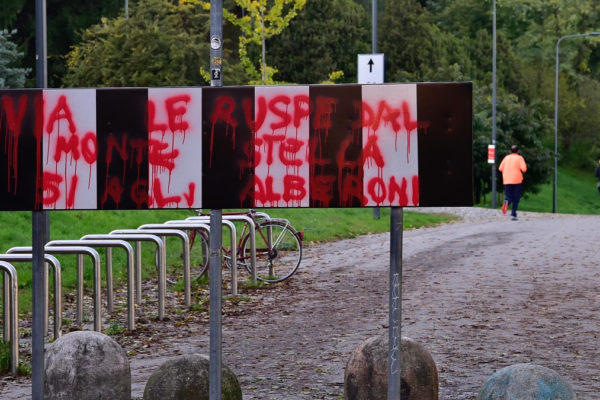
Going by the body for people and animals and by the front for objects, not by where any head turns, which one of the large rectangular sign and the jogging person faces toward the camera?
the large rectangular sign

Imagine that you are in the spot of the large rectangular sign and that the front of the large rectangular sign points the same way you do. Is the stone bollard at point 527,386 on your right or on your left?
on your left

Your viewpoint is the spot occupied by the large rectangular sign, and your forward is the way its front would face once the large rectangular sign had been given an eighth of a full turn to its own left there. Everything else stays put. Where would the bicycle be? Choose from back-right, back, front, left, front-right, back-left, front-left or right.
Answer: back-left

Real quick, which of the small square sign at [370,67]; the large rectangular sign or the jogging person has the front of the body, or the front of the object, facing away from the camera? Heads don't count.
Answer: the jogging person

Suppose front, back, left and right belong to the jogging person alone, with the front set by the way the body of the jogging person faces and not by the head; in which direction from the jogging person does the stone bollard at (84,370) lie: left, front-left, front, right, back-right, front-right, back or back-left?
back

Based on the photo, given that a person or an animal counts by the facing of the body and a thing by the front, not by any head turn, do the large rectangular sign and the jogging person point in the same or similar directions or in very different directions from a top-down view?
very different directions

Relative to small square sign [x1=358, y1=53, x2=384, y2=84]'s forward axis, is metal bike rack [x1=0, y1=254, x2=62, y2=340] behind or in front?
in front

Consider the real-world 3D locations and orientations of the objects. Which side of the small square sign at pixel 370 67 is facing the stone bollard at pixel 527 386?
front

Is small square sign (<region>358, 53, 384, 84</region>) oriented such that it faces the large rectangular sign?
yes

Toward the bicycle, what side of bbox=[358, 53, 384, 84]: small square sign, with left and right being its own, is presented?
front

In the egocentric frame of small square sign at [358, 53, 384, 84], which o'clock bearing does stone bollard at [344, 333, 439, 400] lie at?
The stone bollard is roughly at 12 o'clock from the small square sign.

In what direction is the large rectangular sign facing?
toward the camera

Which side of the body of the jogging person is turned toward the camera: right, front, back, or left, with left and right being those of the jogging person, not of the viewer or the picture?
back

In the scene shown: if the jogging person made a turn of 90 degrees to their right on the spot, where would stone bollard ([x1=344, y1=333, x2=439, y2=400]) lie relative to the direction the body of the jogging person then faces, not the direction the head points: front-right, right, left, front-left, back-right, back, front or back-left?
right

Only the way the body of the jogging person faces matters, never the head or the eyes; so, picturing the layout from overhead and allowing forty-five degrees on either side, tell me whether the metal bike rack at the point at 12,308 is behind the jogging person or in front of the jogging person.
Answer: behind

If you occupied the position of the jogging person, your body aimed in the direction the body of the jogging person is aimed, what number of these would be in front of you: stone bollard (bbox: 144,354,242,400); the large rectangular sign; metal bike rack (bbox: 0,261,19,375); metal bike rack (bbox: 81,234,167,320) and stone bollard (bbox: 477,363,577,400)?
0
